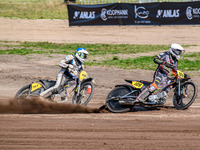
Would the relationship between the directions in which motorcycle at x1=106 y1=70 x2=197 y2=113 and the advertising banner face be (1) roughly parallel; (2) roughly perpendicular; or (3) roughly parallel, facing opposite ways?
roughly perpendicular

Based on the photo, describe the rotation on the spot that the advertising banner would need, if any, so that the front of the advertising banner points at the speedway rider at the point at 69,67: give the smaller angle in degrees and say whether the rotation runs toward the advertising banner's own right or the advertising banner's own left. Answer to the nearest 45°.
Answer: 0° — it already faces them

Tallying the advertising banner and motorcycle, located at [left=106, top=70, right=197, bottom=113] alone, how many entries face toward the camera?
1
